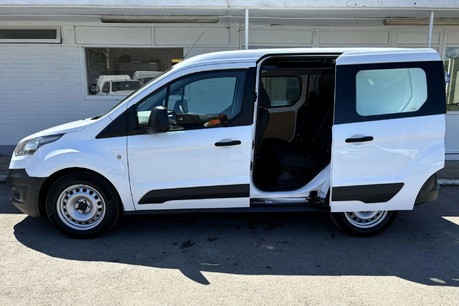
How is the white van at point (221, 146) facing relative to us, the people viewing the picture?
facing to the left of the viewer

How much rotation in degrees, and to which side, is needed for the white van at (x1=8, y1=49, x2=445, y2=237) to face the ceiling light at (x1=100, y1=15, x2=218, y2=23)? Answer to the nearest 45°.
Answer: approximately 90° to its right
